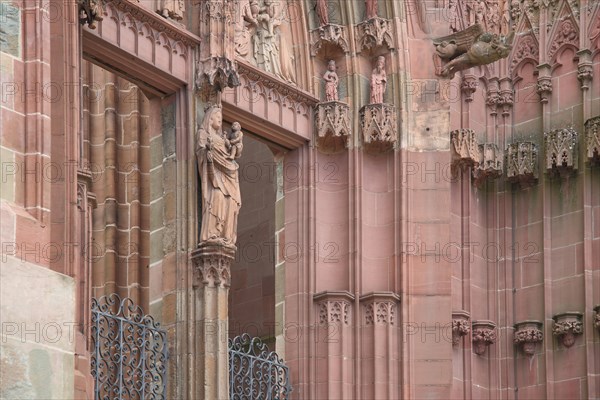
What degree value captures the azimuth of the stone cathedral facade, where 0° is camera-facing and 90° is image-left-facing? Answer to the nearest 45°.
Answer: approximately 315°
